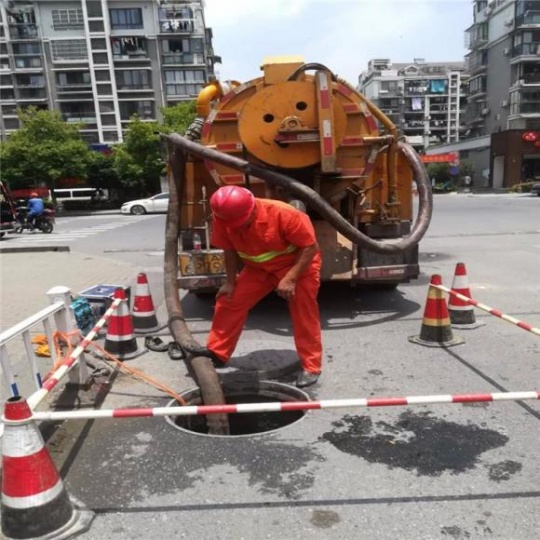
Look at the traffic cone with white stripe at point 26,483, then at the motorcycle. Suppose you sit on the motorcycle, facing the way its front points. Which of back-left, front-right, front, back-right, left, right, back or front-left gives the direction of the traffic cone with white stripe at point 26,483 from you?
left

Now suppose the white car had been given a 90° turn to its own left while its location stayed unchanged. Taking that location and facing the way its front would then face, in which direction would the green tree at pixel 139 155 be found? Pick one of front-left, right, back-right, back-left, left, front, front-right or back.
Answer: back

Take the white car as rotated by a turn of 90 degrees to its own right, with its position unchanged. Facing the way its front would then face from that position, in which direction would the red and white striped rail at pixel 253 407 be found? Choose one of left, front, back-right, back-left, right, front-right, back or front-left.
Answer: back

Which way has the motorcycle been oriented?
to the viewer's left

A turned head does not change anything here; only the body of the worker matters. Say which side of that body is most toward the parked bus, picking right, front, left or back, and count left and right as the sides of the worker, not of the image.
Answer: right

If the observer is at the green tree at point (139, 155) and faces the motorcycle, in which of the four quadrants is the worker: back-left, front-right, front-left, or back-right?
front-left

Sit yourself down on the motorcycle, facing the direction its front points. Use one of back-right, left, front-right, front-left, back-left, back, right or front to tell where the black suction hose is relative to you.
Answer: left

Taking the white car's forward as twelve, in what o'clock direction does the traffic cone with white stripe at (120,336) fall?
The traffic cone with white stripe is roughly at 9 o'clock from the white car.

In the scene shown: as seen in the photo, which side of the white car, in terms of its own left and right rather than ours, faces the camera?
left

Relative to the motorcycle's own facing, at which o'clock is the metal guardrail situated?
The metal guardrail is roughly at 9 o'clock from the motorcycle.

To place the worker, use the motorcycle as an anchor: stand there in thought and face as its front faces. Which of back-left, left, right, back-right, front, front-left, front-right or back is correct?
left

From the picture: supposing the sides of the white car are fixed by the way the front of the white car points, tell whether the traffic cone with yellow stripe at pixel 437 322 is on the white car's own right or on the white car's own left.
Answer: on the white car's own left

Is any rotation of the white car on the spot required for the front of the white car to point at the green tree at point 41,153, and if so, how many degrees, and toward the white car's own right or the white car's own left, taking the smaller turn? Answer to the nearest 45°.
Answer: approximately 45° to the white car's own right
